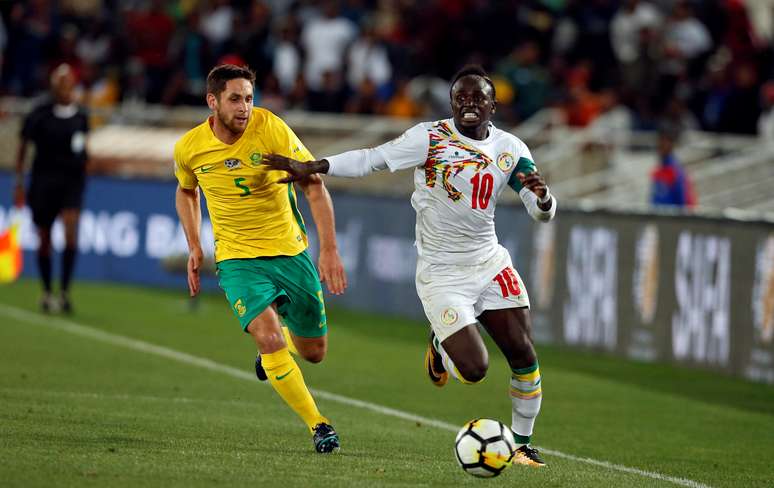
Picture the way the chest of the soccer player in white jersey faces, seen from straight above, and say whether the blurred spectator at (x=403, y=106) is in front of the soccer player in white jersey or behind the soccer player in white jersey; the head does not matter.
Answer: behind

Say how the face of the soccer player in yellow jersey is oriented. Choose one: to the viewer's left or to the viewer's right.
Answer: to the viewer's right

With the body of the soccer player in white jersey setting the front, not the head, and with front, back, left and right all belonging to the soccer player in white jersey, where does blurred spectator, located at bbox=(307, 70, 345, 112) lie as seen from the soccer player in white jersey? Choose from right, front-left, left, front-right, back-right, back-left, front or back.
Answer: back

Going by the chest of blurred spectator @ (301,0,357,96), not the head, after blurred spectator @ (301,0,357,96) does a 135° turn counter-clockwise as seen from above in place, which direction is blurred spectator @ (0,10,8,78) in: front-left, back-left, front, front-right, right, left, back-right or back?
back-left

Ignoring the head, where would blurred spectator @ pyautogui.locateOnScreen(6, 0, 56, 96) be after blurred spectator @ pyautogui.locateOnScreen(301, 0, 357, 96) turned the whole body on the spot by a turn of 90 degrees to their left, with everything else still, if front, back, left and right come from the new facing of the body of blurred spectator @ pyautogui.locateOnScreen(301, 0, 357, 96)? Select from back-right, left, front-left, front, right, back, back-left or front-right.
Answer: back

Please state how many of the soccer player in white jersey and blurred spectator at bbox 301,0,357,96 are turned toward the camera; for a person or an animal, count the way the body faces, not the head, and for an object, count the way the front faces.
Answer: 2

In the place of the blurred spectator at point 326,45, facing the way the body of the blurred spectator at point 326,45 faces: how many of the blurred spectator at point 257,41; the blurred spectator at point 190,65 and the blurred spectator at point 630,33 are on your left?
1

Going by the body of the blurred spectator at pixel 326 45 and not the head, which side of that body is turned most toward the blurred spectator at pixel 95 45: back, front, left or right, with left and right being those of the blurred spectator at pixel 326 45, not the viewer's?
right

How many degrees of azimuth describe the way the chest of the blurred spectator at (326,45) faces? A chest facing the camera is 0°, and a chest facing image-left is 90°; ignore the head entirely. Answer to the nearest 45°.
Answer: approximately 0°

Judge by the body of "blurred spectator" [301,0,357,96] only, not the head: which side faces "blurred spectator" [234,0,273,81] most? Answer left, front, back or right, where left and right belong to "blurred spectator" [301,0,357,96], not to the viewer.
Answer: right

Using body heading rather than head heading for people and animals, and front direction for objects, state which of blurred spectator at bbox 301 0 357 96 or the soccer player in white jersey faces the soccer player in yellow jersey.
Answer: the blurred spectator
